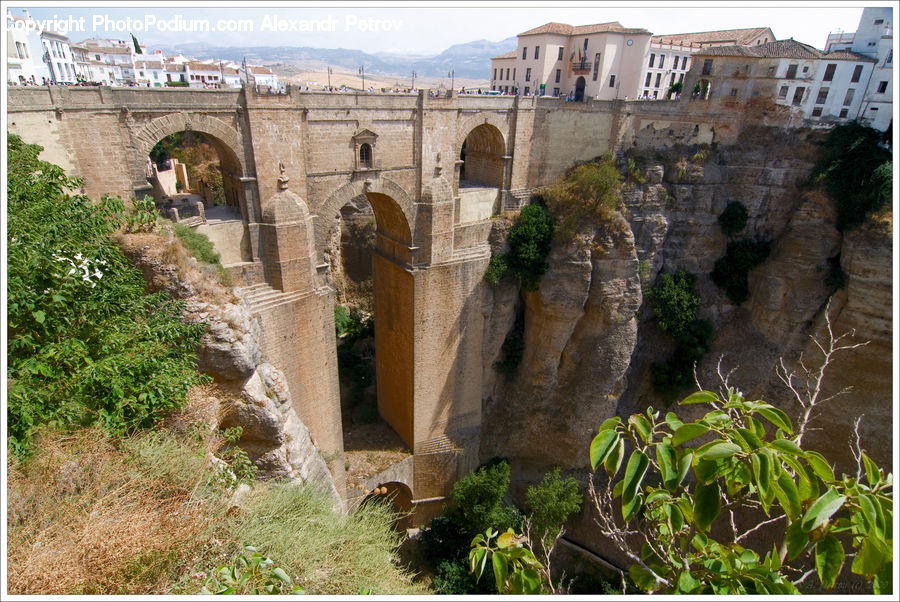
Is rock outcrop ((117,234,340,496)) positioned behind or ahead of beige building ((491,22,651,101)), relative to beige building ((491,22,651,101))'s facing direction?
ahead

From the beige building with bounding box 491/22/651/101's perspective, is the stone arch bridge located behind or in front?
in front

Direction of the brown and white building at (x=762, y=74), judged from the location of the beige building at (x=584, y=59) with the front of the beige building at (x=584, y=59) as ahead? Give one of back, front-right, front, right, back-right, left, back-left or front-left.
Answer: left

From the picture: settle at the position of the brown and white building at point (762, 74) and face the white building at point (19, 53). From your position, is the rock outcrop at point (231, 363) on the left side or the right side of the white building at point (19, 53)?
left

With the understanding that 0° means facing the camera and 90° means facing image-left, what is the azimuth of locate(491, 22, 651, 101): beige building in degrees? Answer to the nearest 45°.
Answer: approximately 45°

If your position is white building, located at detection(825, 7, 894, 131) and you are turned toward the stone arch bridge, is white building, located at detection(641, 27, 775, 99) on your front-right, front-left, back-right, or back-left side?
front-right

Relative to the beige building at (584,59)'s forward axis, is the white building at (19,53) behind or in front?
in front
